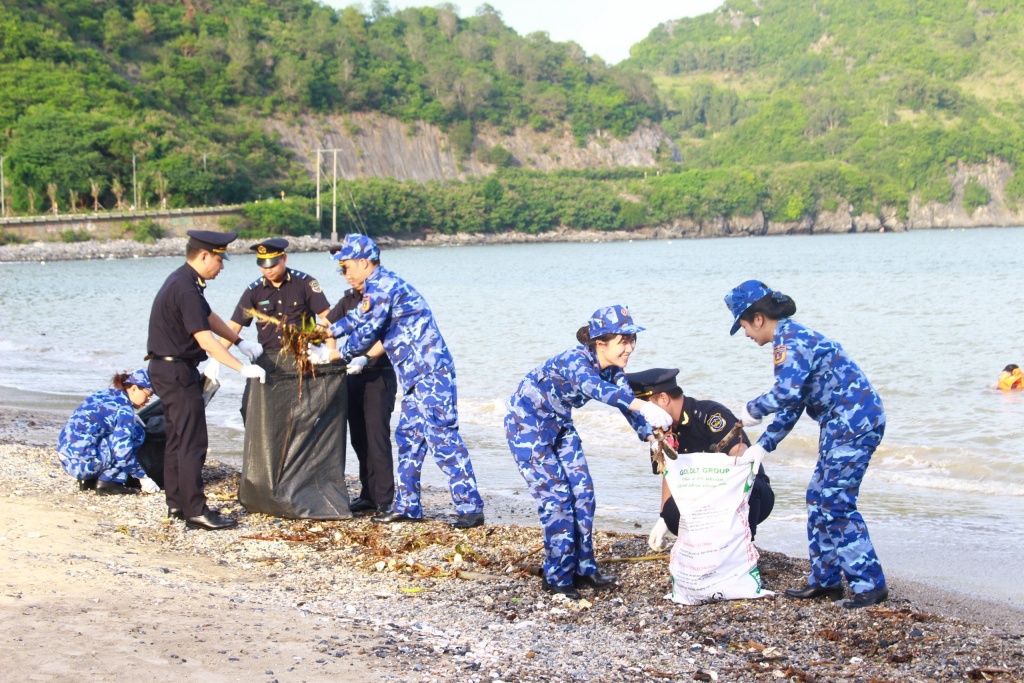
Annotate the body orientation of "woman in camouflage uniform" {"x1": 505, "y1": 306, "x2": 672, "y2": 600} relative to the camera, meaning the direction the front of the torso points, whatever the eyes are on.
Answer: to the viewer's right

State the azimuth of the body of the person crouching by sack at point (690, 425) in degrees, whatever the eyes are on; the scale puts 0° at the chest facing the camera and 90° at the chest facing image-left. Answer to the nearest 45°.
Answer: approximately 45°

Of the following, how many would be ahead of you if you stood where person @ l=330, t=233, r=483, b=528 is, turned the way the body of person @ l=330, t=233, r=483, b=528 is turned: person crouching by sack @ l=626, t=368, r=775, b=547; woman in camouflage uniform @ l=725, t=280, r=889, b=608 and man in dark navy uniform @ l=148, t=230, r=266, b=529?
1

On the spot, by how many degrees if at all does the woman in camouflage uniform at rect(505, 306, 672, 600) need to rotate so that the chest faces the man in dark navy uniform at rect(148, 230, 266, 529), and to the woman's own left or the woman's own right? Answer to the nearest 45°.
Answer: approximately 135° to the woman's own left

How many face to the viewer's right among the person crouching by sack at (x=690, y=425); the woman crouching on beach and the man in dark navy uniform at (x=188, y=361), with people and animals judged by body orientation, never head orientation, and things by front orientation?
2

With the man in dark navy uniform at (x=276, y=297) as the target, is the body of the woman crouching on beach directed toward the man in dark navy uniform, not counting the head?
yes

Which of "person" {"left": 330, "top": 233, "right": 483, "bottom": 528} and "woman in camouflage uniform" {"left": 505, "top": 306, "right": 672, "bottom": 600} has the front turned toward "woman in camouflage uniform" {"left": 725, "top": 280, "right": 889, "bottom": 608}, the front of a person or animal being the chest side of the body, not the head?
"woman in camouflage uniform" {"left": 505, "top": 306, "right": 672, "bottom": 600}

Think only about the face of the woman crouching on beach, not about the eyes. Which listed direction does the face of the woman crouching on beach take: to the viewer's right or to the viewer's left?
to the viewer's right

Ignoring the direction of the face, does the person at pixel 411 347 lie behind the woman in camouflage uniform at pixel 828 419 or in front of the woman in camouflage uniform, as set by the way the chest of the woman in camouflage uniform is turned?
in front

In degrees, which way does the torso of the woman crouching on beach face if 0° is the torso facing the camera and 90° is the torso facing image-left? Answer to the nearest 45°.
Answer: approximately 270°

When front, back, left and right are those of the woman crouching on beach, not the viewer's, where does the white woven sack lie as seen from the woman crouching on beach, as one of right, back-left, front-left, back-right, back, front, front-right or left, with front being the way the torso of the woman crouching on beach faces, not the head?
front-right

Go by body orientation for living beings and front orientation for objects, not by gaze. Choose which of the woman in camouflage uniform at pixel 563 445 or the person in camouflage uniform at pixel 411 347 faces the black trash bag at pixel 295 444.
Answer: the person in camouflage uniform

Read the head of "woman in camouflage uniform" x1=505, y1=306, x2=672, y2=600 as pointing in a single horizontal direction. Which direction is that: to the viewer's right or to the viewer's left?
to the viewer's right

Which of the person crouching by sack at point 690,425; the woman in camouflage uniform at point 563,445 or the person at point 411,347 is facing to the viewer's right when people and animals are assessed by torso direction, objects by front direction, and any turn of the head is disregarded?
the woman in camouflage uniform

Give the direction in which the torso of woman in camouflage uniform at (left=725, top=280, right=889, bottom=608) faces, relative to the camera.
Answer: to the viewer's left

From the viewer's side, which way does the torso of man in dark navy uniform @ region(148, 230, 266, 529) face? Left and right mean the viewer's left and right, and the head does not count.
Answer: facing to the right of the viewer

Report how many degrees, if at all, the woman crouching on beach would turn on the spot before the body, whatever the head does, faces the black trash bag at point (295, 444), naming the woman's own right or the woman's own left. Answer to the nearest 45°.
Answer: approximately 45° to the woman's own right

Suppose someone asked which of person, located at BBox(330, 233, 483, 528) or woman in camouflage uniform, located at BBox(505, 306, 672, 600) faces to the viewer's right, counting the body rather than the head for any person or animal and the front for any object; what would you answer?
the woman in camouflage uniform
